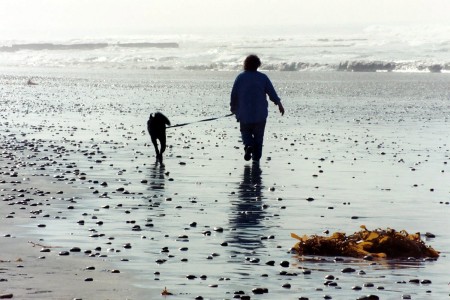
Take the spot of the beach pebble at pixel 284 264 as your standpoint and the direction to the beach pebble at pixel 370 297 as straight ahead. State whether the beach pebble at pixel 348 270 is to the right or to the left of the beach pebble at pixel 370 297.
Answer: left

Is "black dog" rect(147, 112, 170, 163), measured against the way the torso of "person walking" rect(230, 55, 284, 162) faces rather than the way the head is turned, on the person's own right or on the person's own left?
on the person's own left

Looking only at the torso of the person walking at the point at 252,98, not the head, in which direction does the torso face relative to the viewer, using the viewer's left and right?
facing away from the viewer

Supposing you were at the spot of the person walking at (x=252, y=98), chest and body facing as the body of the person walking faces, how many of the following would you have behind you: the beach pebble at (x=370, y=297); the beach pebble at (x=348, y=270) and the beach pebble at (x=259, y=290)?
3

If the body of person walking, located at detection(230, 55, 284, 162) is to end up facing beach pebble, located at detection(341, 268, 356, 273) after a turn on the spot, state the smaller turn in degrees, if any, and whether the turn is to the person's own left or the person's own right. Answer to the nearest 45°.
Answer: approximately 180°

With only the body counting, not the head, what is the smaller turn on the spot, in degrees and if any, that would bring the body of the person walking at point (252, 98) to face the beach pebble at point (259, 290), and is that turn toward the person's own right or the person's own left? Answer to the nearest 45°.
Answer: approximately 180°

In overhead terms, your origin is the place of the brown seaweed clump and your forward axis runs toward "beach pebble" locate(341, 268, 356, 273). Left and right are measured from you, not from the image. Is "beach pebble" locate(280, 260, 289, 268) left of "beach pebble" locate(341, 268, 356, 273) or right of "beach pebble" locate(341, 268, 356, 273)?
right

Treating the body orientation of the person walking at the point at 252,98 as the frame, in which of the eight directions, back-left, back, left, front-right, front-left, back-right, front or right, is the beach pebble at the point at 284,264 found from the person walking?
back

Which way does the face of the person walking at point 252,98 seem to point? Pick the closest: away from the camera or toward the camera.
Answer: away from the camera

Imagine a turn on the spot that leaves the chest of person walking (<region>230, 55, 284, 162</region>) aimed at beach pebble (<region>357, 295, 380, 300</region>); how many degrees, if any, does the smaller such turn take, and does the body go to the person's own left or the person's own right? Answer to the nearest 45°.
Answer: approximately 180°
